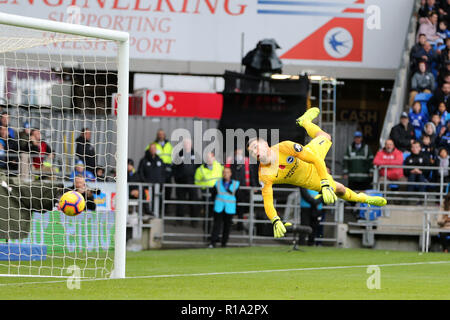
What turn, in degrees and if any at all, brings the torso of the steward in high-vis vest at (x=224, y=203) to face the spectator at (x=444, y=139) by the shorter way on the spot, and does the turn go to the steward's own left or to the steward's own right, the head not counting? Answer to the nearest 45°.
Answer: approximately 90° to the steward's own left

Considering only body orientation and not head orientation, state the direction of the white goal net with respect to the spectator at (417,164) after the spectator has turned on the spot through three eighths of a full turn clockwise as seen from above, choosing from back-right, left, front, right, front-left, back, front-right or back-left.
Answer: left

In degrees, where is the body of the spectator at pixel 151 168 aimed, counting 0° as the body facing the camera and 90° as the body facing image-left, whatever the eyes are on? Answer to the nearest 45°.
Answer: approximately 0°

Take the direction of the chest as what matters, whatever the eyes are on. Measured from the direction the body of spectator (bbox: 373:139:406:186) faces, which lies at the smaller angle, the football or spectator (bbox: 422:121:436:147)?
the football

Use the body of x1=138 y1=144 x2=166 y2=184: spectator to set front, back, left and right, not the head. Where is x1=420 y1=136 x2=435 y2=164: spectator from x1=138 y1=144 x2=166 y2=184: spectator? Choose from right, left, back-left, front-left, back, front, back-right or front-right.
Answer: left

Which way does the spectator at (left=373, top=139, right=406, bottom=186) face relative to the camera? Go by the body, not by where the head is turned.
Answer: toward the camera

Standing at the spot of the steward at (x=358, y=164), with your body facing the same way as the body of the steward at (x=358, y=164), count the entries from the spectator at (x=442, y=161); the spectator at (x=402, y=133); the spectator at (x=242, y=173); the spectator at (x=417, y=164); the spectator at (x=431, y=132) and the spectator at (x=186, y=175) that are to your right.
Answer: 2

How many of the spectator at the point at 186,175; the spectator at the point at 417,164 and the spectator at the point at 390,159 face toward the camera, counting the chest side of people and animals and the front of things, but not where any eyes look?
3

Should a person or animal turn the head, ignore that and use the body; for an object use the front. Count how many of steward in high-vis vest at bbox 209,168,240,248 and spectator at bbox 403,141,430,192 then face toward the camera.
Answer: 2
